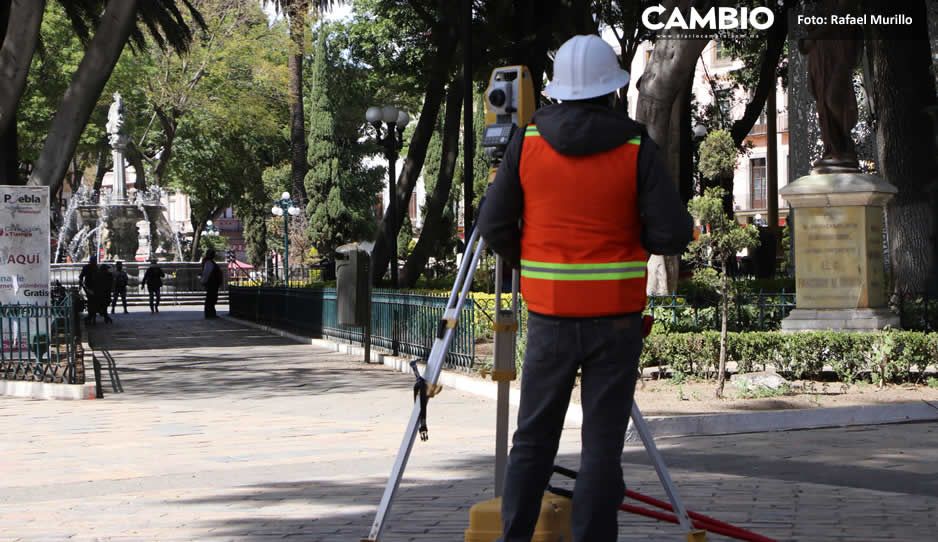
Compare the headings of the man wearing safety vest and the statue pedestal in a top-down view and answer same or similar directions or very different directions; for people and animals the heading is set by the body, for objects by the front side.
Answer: very different directions

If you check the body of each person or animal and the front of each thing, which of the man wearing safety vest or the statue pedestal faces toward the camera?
the statue pedestal

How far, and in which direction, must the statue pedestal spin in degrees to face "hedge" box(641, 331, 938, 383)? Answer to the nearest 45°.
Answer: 0° — it already faces it

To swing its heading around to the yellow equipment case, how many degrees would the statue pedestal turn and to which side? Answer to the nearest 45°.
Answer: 0° — it already faces it

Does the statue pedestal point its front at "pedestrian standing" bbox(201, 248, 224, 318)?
no

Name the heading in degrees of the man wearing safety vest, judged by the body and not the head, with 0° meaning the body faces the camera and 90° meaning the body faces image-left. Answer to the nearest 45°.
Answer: approximately 180°

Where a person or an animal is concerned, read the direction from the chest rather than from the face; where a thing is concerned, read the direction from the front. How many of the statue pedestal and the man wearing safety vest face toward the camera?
1

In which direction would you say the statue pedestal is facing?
toward the camera

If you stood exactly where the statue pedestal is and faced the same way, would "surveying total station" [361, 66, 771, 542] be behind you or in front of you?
in front

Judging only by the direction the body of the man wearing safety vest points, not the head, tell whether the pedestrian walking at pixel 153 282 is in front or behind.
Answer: in front

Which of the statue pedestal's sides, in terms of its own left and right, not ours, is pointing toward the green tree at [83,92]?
right

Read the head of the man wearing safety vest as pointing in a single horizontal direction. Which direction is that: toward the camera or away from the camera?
away from the camera

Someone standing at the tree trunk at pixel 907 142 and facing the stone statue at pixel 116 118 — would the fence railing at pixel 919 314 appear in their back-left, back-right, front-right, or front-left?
back-left

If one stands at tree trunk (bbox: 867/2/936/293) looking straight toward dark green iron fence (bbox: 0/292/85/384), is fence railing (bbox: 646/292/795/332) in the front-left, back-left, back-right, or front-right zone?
front-left

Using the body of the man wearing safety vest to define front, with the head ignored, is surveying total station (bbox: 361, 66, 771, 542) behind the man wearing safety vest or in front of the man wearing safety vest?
in front
